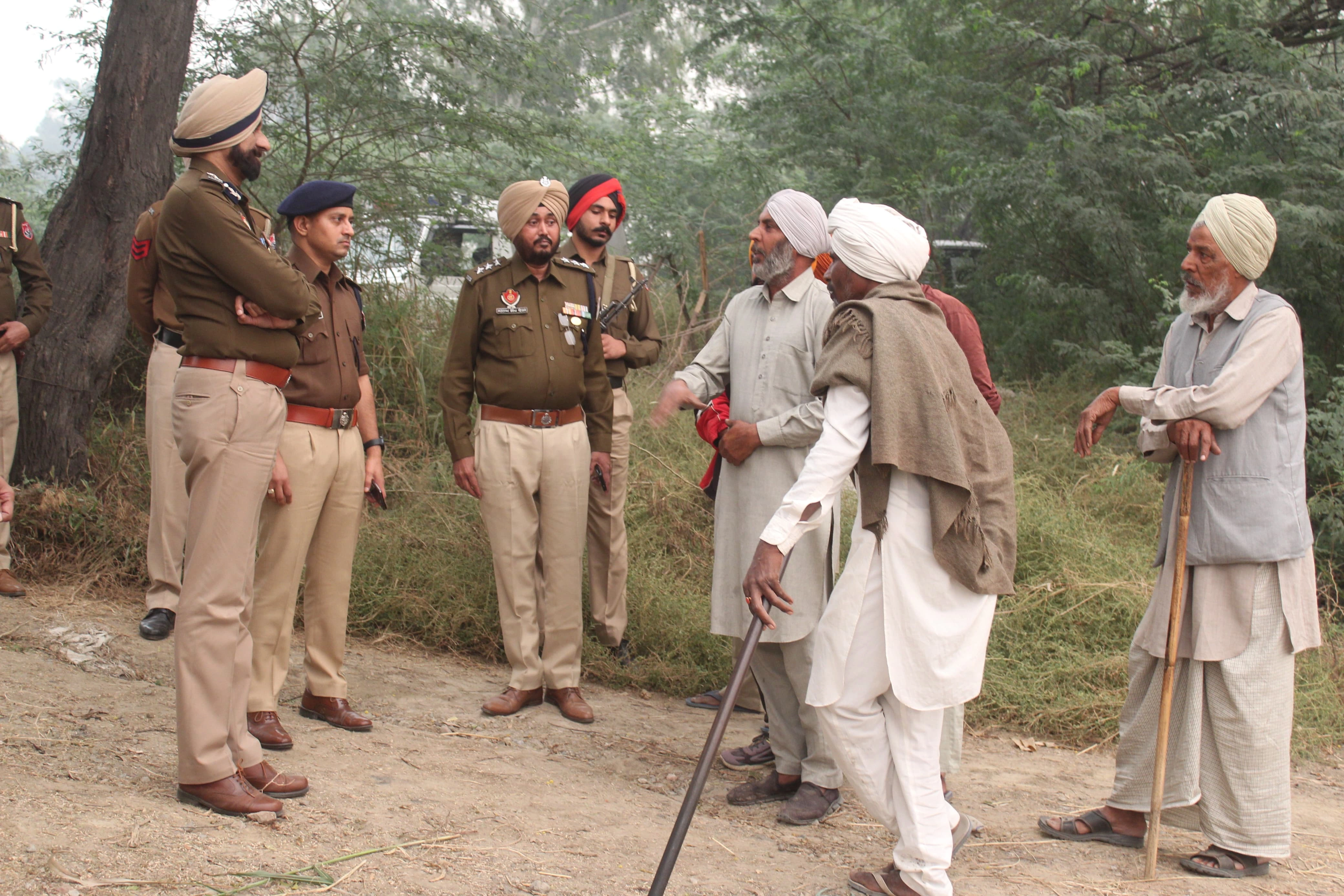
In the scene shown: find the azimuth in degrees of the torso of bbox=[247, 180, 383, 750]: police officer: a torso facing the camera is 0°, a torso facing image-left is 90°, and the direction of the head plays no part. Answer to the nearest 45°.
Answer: approximately 315°

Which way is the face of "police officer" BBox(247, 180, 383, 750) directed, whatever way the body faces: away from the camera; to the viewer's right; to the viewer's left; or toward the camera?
to the viewer's right

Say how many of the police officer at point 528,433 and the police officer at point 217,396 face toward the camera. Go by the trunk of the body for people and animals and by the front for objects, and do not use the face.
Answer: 1

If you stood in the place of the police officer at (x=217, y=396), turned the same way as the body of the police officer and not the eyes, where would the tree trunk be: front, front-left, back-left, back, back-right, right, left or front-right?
left

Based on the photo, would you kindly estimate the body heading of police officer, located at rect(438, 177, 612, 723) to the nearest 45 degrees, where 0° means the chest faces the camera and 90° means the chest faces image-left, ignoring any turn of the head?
approximately 0°

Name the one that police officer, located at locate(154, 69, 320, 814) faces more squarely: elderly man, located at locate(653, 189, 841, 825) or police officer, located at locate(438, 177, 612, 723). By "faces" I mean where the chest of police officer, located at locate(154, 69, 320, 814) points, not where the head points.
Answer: the elderly man

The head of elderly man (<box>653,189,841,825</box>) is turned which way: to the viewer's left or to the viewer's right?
to the viewer's left

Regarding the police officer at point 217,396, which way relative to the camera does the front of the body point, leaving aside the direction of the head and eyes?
to the viewer's right

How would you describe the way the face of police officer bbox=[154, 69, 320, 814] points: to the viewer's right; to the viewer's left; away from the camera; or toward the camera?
to the viewer's right

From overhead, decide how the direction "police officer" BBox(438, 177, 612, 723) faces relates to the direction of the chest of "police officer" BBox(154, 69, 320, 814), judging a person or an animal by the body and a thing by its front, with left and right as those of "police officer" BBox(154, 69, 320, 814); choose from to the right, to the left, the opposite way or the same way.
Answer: to the right

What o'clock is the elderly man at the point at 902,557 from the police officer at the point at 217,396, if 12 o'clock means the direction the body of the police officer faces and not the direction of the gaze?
The elderly man is roughly at 1 o'clock from the police officer.
